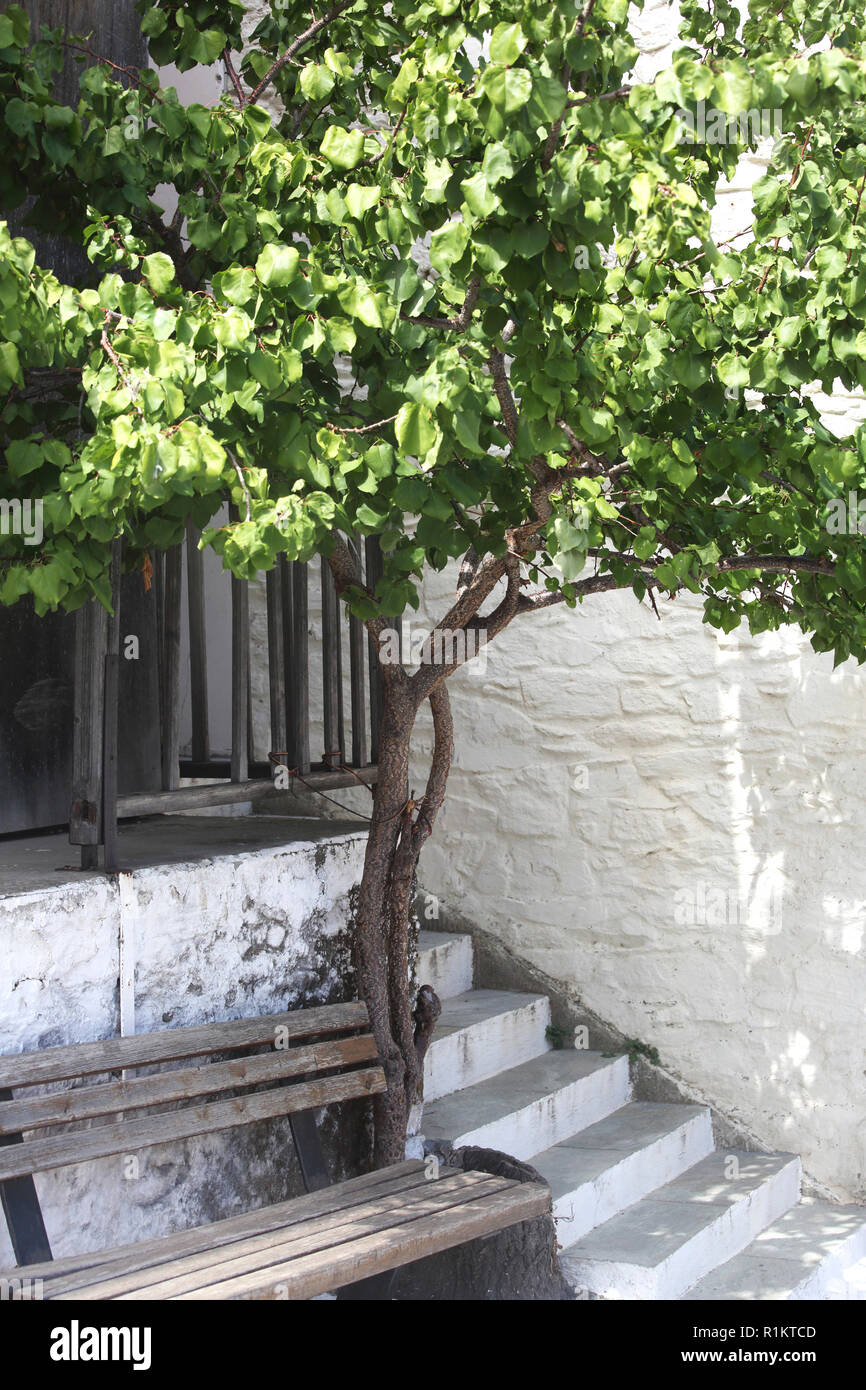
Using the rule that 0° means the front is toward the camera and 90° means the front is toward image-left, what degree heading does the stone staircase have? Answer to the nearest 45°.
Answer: approximately 315°

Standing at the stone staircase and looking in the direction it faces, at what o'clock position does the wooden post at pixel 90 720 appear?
The wooden post is roughly at 3 o'clock from the stone staircase.

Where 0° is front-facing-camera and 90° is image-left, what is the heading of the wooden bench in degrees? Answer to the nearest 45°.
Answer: approximately 315°

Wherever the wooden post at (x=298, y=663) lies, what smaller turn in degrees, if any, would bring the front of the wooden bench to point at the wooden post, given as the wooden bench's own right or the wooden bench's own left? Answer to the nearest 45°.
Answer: approximately 135° to the wooden bench's own left

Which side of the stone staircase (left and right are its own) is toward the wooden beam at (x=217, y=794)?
back

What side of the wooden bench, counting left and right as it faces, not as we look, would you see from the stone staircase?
left

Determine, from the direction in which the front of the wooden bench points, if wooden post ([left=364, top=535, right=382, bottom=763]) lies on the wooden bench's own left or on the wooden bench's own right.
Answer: on the wooden bench's own left
